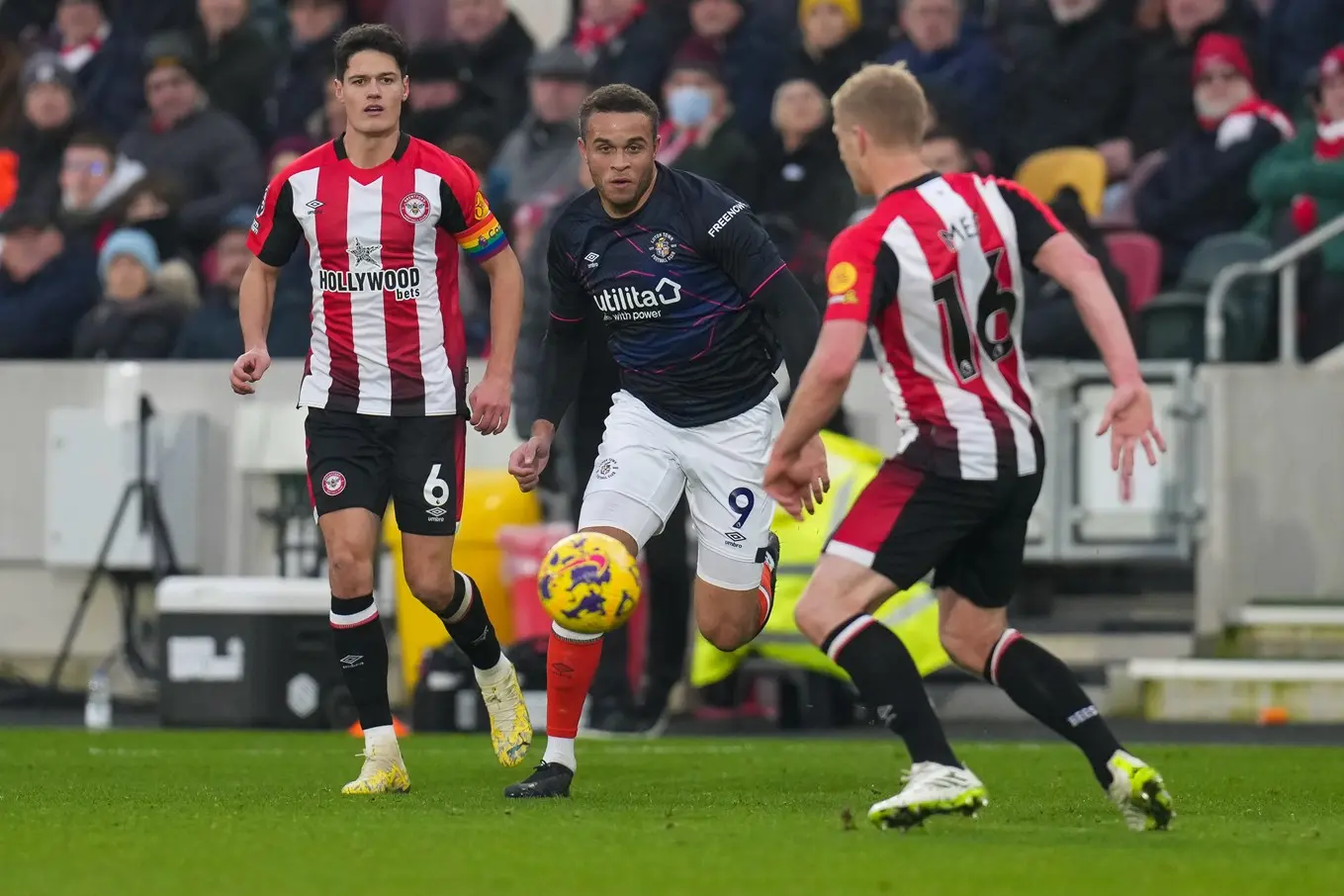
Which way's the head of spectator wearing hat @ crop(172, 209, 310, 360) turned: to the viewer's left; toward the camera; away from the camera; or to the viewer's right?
toward the camera

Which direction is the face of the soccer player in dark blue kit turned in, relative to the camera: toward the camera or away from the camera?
toward the camera

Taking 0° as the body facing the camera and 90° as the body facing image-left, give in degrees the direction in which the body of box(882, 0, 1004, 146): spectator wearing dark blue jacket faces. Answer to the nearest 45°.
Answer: approximately 0°

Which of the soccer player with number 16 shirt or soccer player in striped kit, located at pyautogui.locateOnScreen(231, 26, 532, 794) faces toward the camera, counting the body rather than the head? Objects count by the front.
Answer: the soccer player in striped kit

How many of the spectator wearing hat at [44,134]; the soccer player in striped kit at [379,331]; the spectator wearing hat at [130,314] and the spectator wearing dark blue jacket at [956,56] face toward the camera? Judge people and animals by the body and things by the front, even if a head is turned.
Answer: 4

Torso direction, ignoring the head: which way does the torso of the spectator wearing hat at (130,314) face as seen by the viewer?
toward the camera

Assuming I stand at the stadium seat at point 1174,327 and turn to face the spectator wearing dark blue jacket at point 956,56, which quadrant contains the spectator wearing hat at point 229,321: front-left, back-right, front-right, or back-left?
front-left

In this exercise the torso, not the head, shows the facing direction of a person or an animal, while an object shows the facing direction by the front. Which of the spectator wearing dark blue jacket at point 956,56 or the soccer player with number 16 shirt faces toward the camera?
the spectator wearing dark blue jacket

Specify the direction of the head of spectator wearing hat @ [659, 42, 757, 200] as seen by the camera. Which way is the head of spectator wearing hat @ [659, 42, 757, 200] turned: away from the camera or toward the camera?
toward the camera

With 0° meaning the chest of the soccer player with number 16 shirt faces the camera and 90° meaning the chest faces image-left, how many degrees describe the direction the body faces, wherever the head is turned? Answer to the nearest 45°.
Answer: approximately 135°

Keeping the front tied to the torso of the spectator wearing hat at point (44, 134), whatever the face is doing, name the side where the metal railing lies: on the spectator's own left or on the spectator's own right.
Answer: on the spectator's own left

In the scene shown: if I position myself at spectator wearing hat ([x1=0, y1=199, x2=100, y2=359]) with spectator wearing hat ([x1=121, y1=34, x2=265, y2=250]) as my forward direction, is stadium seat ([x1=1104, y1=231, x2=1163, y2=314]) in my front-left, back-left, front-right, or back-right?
front-right

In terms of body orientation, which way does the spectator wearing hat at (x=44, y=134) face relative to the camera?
toward the camera

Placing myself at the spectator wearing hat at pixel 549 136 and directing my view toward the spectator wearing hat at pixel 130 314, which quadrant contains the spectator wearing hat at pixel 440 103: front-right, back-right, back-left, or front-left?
front-right

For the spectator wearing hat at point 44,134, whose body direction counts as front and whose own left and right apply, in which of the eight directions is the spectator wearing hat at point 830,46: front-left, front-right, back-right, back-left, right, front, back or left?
front-left

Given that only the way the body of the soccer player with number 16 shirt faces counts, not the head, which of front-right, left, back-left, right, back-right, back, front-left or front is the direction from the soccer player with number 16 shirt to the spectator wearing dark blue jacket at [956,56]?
front-right

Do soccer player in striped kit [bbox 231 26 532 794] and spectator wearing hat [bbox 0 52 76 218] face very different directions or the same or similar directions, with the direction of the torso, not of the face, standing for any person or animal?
same or similar directions

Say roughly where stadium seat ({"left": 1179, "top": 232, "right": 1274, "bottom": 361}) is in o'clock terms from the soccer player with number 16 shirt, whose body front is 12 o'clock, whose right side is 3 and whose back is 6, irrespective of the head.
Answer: The stadium seat is roughly at 2 o'clock from the soccer player with number 16 shirt.
